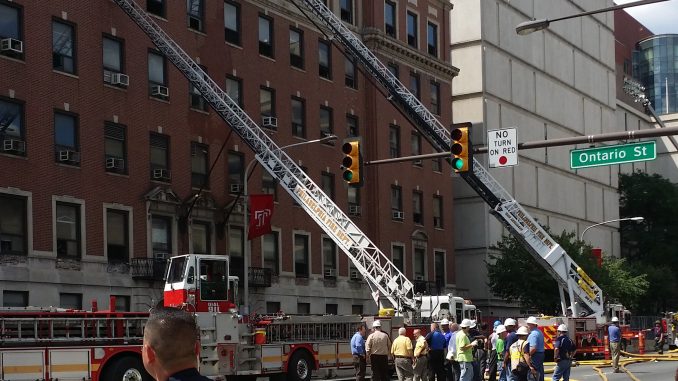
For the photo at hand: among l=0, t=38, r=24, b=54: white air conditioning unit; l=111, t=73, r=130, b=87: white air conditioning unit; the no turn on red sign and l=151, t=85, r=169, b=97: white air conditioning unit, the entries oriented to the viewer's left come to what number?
0

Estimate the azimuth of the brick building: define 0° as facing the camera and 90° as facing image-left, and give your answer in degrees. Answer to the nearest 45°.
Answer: approximately 315°

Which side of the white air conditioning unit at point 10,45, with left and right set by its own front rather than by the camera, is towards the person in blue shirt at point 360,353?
front

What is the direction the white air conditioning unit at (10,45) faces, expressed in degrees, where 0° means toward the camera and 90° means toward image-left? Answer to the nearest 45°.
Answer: approximately 315°

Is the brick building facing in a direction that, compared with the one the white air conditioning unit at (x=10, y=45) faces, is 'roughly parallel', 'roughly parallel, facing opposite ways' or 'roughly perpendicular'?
roughly parallel

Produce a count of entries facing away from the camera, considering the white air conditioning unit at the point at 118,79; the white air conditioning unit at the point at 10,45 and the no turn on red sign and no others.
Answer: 0

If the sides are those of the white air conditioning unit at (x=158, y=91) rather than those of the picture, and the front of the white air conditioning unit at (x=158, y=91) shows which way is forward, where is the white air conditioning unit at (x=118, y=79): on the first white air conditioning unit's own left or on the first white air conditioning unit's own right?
on the first white air conditioning unit's own right

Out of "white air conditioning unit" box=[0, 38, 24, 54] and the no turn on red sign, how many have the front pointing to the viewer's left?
0

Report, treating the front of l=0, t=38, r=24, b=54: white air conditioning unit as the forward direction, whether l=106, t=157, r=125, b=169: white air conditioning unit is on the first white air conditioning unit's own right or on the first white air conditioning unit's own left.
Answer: on the first white air conditioning unit's own left

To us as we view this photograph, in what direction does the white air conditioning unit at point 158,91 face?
facing the viewer and to the right of the viewer

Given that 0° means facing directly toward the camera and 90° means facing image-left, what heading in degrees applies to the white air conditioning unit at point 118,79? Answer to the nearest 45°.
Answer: approximately 315°

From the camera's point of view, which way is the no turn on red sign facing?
toward the camera
